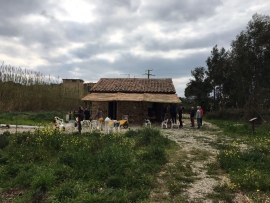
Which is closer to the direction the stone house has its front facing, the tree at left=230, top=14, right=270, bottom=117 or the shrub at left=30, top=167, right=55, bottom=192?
the shrub

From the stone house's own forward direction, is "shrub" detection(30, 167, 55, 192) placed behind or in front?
in front

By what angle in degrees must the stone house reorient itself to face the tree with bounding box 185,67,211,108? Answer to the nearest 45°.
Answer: approximately 135° to its left

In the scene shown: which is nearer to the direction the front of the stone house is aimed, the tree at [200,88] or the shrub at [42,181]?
the shrub

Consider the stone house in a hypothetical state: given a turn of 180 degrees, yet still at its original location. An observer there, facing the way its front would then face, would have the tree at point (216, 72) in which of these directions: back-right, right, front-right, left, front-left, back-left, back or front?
front-right

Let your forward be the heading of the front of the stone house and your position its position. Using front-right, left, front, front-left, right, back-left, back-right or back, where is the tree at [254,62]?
left

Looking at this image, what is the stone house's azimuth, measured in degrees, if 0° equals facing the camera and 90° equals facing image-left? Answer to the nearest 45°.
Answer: approximately 0°
